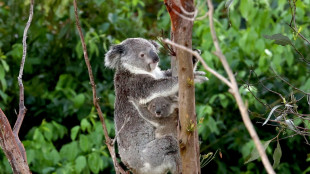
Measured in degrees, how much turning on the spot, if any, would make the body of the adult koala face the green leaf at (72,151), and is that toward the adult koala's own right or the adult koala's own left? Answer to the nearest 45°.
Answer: approximately 135° to the adult koala's own left

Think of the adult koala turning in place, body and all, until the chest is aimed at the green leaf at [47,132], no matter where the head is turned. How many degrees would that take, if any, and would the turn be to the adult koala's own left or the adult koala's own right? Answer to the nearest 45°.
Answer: approximately 135° to the adult koala's own left

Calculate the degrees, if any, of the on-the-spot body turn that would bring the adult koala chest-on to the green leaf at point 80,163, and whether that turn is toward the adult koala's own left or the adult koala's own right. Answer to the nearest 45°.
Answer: approximately 135° to the adult koala's own left

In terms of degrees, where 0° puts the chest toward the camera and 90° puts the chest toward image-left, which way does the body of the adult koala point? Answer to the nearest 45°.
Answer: approximately 270°

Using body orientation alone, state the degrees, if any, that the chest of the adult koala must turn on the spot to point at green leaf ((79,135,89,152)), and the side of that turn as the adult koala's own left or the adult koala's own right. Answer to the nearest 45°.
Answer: approximately 135° to the adult koala's own left
